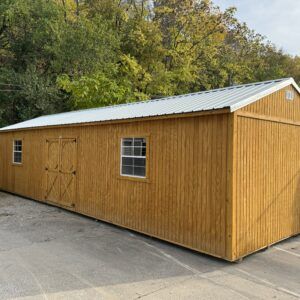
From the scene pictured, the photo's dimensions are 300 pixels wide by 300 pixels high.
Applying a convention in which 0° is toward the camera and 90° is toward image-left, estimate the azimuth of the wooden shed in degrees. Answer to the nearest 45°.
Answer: approximately 45°
